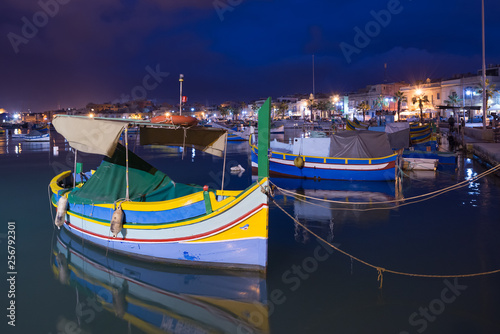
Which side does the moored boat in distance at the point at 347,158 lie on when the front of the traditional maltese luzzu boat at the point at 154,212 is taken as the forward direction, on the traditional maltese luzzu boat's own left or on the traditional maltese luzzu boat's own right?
on the traditional maltese luzzu boat's own left

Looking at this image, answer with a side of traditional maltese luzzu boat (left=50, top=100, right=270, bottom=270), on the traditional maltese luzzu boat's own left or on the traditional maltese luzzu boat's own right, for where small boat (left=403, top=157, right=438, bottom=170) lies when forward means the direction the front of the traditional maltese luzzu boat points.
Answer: on the traditional maltese luzzu boat's own left

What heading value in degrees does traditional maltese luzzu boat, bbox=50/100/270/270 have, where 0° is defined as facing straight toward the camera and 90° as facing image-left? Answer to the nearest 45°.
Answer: approximately 315°
